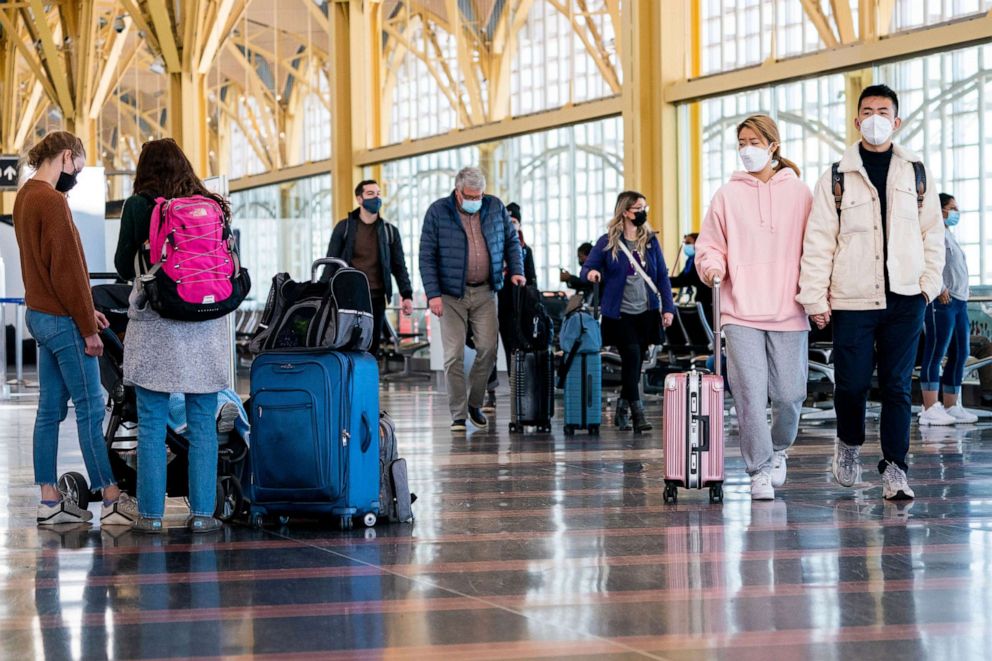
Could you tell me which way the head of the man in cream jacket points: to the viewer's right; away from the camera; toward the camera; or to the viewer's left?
toward the camera

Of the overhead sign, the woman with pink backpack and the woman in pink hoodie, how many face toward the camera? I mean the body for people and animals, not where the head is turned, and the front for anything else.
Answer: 2

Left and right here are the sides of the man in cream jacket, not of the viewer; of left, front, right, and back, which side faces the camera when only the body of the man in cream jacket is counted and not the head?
front

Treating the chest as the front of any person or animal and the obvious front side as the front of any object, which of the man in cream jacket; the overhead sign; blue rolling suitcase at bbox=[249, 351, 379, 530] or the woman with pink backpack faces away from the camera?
the woman with pink backpack

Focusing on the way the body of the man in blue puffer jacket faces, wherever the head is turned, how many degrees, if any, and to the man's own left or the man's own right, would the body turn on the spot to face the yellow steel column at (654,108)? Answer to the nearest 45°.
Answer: approximately 180°

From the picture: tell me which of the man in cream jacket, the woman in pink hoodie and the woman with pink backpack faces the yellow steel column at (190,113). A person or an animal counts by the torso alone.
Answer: the woman with pink backpack

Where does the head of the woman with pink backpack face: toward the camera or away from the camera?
away from the camera

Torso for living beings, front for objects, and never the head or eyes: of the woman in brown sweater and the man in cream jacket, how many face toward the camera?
1

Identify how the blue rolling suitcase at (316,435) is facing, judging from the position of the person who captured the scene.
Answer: facing the viewer and to the left of the viewer

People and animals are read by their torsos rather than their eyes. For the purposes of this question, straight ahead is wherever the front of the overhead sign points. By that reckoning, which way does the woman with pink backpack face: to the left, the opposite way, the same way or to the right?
the opposite way

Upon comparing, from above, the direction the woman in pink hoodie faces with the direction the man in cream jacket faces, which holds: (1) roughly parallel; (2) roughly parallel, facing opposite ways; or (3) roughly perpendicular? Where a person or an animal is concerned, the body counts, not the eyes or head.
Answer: roughly parallel

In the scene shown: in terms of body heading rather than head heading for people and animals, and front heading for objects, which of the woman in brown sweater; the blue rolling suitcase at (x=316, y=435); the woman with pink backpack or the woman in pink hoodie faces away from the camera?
the woman with pink backpack

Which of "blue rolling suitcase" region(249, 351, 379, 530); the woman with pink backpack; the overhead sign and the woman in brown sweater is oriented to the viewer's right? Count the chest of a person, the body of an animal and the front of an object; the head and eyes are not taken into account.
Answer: the woman in brown sweater

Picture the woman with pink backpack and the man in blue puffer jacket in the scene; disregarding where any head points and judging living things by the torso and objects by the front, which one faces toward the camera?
the man in blue puffer jacket

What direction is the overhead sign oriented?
toward the camera

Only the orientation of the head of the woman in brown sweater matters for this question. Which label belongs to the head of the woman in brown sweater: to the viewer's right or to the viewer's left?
to the viewer's right
